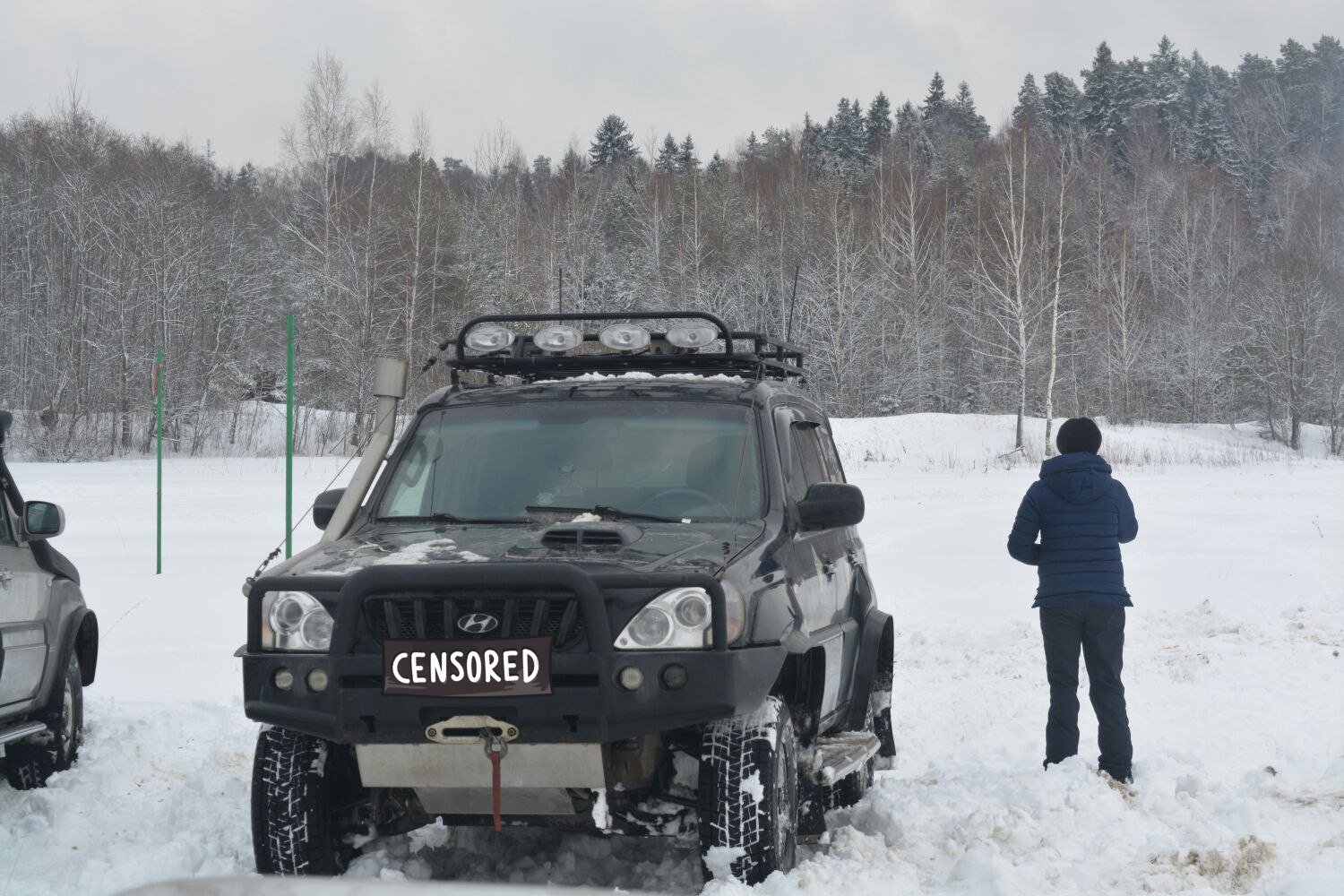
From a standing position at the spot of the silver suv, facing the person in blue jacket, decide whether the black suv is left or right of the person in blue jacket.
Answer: right

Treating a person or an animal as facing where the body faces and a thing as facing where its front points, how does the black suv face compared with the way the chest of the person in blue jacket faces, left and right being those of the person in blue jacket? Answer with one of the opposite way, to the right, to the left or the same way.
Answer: the opposite way

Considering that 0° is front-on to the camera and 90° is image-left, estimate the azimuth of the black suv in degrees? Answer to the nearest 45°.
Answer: approximately 0°

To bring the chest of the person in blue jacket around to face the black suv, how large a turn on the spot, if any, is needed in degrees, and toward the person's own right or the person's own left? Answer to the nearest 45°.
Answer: approximately 135° to the person's own left

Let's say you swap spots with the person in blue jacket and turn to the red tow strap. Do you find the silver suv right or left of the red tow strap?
right

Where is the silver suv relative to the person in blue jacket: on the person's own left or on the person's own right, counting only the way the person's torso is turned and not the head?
on the person's own left

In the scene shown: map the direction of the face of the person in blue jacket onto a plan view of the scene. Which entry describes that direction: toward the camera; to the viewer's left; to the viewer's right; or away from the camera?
away from the camera

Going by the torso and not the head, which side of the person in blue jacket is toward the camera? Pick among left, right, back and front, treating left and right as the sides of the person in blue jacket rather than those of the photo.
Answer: back

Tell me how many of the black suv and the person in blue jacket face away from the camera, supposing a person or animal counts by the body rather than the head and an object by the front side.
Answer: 1

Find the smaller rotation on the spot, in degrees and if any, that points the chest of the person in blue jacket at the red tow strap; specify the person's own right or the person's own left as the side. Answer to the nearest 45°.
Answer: approximately 135° to the person's own left

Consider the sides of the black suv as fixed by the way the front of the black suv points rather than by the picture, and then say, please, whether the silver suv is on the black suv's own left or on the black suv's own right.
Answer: on the black suv's own right
